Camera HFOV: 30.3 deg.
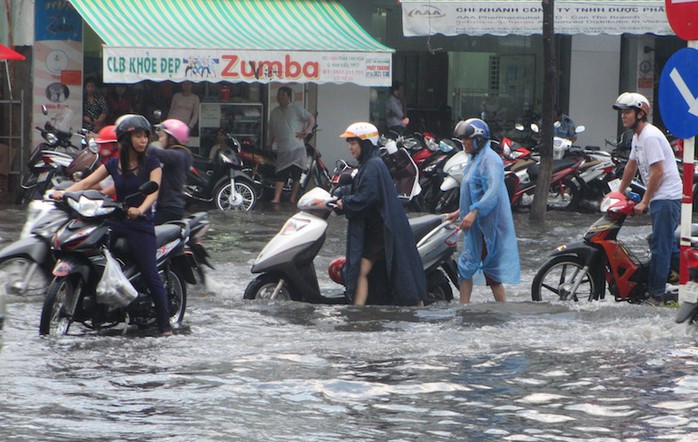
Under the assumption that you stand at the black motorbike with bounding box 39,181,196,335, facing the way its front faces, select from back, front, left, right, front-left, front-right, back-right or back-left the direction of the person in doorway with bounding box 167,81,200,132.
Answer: back-right

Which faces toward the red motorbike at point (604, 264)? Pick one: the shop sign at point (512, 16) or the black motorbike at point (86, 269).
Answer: the shop sign

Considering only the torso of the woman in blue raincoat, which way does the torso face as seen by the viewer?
to the viewer's left

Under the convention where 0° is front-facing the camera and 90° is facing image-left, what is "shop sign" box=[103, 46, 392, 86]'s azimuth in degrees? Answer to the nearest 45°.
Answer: approximately 0°

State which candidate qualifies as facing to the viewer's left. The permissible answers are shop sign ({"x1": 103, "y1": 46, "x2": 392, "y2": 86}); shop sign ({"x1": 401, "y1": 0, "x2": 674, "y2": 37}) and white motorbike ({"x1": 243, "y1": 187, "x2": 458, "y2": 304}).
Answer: the white motorbike

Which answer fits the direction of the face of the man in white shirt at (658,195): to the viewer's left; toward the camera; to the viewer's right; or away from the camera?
to the viewer's left

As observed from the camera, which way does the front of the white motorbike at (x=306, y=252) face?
facing to the left of the viewer

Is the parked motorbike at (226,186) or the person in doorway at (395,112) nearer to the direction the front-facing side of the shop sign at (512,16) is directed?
the parked motorbike

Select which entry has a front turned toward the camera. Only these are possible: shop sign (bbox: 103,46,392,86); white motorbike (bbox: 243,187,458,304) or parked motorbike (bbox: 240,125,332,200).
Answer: the shop sign

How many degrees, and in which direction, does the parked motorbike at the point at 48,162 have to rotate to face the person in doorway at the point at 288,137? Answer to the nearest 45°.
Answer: approximately 180°

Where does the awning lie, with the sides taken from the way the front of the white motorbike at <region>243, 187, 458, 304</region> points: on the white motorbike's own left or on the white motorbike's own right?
on the white motorbike's own right

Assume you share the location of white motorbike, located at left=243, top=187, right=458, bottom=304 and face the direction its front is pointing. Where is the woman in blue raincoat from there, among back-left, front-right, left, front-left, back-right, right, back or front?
back
